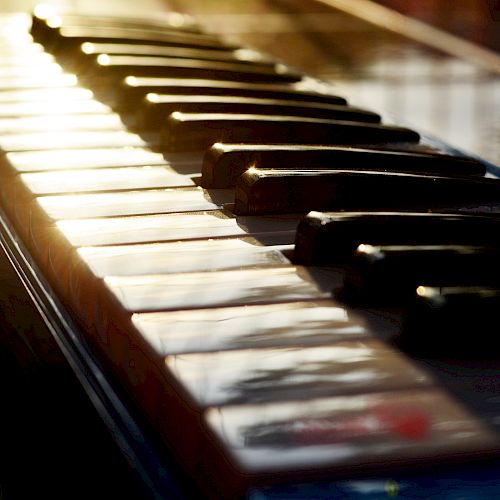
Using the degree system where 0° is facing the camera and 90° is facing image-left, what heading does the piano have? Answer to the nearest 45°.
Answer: approximately 45°
